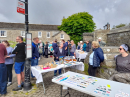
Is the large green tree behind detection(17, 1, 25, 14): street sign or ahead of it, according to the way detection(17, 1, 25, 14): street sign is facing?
behind

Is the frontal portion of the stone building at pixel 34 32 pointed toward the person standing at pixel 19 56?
yes

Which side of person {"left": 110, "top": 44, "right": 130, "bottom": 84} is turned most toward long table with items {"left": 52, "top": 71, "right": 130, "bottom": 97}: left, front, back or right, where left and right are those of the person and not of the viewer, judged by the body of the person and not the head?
front

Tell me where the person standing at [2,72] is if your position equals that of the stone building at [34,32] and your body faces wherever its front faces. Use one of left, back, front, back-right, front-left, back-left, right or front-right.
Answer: front

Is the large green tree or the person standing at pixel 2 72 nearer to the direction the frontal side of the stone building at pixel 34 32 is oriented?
the person standing

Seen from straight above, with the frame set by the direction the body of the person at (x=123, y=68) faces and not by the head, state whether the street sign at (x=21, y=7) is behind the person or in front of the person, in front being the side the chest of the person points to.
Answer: in front

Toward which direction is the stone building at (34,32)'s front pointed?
toward the camera

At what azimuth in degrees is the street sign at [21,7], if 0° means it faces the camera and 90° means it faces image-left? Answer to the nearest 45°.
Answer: approximately 0°
